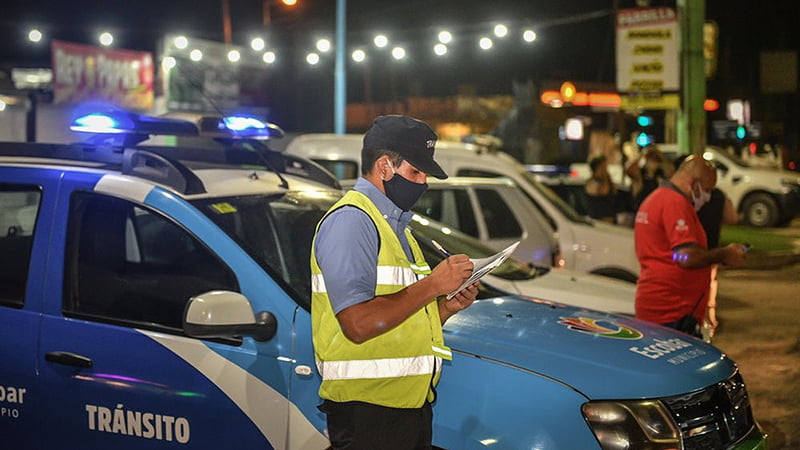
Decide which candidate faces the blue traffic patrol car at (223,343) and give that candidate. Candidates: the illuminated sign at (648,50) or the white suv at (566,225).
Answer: the illuminated sign

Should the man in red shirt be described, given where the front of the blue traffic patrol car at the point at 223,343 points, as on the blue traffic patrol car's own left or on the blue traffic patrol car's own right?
on the blue traffic patrol car's own left

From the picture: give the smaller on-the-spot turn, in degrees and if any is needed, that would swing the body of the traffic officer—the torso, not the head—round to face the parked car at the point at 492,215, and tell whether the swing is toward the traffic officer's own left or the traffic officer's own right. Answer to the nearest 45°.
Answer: approximately 90° to the traffic officer's own left

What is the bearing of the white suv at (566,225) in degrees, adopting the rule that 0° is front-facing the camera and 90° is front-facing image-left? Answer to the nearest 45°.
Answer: approximately 270°

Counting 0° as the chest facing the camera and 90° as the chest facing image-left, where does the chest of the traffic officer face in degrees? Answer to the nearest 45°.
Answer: approximately 270°

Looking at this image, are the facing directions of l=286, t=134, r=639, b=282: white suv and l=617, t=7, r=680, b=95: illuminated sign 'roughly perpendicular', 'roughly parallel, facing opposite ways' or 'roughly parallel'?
roughly perpendicular

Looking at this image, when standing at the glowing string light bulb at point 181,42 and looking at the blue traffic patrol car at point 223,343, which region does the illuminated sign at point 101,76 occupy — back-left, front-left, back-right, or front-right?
back-right

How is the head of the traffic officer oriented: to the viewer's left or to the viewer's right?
to the viewer's right

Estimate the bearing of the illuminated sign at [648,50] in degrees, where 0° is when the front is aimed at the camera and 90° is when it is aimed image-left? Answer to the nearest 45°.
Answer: approximately 0°

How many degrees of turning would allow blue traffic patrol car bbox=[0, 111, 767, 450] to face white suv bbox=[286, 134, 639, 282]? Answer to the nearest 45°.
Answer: approximately 90° to its left
